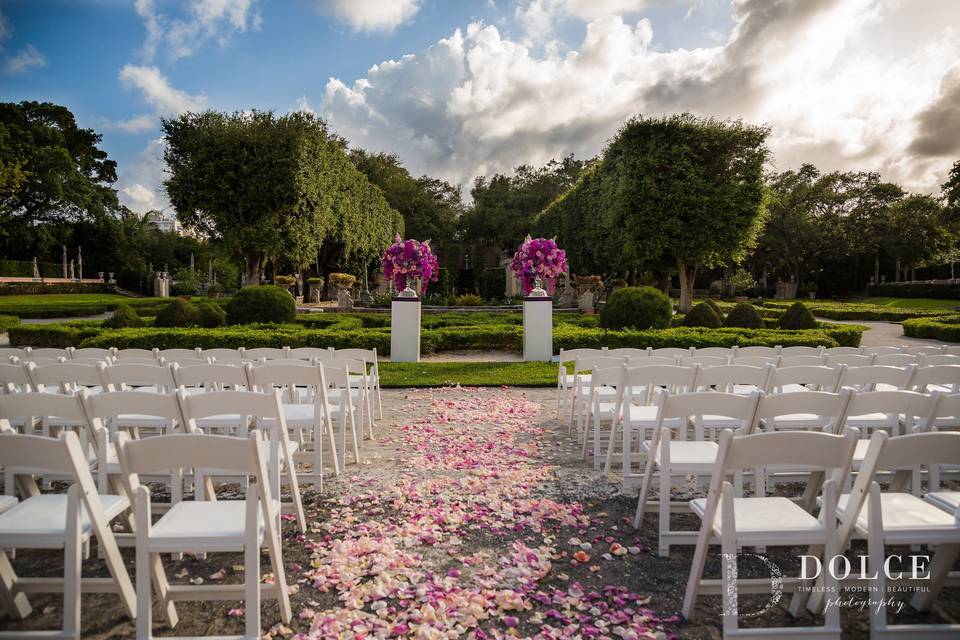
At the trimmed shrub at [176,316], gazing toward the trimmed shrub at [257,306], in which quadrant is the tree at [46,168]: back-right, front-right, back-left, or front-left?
back-left

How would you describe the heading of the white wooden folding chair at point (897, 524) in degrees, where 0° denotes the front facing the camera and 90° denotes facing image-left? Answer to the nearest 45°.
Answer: approximately 135°

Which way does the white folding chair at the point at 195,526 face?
away from the camera

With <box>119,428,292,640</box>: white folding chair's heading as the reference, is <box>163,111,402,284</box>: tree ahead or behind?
ahead

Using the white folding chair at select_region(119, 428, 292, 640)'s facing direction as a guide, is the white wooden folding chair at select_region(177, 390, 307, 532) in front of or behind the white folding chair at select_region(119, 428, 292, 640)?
in front

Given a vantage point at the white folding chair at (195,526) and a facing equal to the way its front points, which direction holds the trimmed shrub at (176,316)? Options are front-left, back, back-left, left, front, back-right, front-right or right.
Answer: front

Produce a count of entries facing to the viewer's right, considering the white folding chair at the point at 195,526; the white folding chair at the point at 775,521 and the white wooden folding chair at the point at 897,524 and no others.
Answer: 0

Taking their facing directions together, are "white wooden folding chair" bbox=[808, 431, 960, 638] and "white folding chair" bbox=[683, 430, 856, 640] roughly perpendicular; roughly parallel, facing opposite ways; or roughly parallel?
roughly parallel

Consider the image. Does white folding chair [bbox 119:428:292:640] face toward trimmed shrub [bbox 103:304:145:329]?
yes

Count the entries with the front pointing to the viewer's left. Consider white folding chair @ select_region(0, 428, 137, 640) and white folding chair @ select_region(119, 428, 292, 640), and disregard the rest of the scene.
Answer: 0

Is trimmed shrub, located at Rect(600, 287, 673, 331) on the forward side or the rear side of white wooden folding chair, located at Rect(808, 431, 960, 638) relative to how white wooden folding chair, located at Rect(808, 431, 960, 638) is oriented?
on the forward side

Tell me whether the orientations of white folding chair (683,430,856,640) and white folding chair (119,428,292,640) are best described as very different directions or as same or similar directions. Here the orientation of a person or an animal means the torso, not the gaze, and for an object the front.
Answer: same or similar directions

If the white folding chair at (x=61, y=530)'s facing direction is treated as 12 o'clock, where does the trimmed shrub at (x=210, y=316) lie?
The trimmed shrub is roughly at 11 o'clock from the white folding chair.

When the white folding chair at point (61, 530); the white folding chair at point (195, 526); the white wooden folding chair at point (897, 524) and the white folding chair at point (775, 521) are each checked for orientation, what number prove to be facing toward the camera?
0

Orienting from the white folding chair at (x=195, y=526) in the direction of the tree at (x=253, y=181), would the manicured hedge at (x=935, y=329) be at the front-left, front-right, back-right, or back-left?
front-right

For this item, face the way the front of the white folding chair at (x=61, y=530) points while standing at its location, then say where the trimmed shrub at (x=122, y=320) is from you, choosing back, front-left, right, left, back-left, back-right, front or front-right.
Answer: front-left

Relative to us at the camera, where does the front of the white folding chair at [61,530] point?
facing away from the viewer and to the right of the viewer
